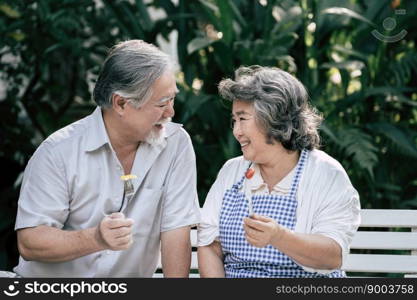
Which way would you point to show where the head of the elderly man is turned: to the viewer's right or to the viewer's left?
to the viewer's right

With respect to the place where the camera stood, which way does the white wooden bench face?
facing the viewer

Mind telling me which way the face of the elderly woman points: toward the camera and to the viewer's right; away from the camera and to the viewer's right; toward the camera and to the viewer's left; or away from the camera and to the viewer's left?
toward the camera and to the viewer's left
